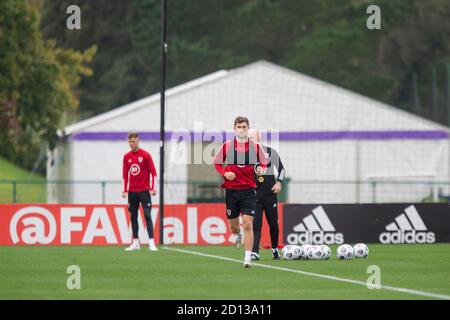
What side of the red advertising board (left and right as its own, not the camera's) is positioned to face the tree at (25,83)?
back

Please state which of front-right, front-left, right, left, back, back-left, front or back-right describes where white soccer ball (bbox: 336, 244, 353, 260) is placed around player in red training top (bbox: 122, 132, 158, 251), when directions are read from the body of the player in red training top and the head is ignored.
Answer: left

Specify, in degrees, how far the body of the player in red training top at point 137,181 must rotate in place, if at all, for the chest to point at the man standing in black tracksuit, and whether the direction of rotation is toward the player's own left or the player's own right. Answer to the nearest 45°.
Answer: approximately 90° to the player's own left

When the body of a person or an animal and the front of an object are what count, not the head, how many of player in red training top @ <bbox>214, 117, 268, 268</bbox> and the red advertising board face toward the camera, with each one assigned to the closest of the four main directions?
2

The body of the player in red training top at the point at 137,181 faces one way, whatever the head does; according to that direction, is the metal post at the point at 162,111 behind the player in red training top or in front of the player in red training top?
behind

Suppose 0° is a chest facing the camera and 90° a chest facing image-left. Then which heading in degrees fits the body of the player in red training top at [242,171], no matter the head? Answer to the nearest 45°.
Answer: approximately 0°

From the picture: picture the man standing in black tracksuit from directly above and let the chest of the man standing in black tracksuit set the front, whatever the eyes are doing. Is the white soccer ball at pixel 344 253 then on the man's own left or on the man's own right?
on the man's own left

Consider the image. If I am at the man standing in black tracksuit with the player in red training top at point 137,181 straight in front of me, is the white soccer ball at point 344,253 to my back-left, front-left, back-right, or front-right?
back-right

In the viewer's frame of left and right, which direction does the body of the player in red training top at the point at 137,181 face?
facing the viewer and to the left of the viewer

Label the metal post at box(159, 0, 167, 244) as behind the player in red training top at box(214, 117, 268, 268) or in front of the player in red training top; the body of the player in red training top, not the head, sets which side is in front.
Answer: behind

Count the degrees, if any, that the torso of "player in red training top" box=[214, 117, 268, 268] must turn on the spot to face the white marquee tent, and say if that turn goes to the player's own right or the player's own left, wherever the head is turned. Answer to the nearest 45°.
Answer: approximately 180°

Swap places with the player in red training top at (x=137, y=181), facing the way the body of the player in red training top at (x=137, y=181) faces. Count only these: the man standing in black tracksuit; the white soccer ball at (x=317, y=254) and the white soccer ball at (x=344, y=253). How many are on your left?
3

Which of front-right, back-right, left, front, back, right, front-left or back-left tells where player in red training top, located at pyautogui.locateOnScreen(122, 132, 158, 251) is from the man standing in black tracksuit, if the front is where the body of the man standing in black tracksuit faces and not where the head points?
right

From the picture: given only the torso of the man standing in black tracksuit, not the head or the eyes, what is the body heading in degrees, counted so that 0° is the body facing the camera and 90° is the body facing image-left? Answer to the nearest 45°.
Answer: approximately 45°
